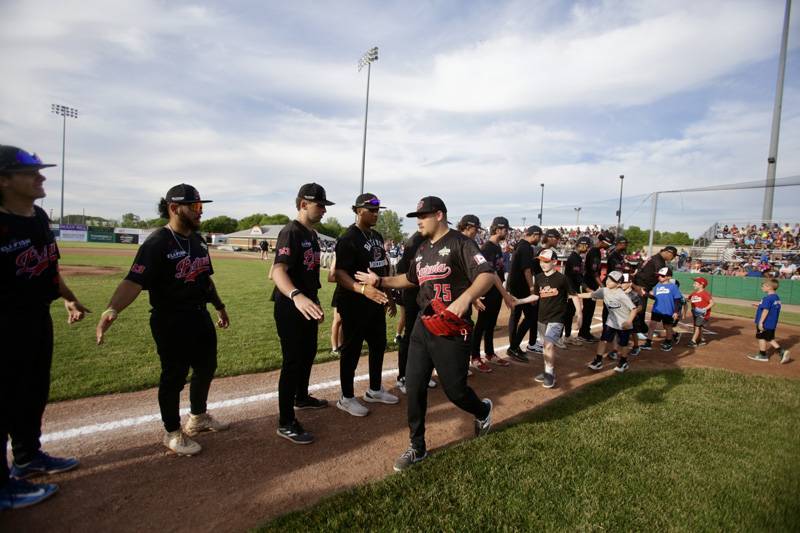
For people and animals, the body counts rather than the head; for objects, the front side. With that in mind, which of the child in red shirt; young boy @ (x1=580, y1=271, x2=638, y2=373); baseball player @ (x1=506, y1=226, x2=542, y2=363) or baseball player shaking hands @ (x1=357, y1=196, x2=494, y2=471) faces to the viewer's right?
the baseball player

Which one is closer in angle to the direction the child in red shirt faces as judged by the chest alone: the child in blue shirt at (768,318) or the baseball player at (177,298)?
the baseball player

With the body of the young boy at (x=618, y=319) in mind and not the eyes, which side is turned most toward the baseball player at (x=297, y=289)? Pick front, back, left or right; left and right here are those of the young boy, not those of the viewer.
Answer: front

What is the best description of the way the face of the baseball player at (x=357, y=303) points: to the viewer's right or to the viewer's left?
to the viewer's right

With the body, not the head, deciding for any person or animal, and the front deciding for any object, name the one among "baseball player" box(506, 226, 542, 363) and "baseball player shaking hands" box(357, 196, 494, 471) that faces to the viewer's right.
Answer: the baseball player

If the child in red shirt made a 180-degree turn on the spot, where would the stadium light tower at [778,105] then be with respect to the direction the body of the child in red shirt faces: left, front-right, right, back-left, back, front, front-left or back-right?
front-left

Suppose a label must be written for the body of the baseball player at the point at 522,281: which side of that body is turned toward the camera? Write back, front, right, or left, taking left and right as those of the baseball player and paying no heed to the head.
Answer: right

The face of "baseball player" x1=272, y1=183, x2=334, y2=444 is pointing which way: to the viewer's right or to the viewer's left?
to the viewer's right

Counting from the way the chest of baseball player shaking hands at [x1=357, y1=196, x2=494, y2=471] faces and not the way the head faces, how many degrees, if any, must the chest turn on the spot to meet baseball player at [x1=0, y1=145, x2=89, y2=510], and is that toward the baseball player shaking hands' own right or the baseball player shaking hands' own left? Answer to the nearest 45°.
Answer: approximately 45° to the baseball player shaking hands' own right

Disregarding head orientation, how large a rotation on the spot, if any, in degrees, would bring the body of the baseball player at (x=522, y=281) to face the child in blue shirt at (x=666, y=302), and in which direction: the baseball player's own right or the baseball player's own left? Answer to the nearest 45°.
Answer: approximately 45° to the baseball player's own left

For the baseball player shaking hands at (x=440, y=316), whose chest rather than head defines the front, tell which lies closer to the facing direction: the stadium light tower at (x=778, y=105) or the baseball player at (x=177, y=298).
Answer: the baseball player

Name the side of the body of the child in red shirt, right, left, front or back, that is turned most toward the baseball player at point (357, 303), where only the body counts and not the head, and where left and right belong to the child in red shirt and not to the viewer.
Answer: front

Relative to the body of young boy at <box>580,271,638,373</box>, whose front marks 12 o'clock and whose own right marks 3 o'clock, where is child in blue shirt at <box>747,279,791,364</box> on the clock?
The child in blue shirt is roughly at 6 o'clock from the young boy.

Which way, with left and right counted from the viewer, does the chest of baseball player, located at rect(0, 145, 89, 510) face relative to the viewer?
facing the viewer and to the right of the viewer

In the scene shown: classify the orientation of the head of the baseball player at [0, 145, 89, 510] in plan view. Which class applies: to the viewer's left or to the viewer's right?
to the viewer's right

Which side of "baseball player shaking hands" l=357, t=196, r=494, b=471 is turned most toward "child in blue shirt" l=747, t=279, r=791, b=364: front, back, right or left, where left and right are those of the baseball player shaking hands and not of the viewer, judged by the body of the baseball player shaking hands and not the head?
back

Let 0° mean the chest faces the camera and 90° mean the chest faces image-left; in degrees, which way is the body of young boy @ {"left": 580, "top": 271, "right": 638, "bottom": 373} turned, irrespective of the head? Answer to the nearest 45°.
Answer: approximately 45°

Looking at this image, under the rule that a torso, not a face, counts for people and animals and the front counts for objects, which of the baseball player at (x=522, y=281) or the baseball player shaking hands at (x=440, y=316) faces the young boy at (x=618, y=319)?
the baseball player

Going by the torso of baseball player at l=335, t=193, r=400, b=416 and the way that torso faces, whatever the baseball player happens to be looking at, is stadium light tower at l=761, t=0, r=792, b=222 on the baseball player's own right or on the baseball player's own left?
on the baseball player's own left
